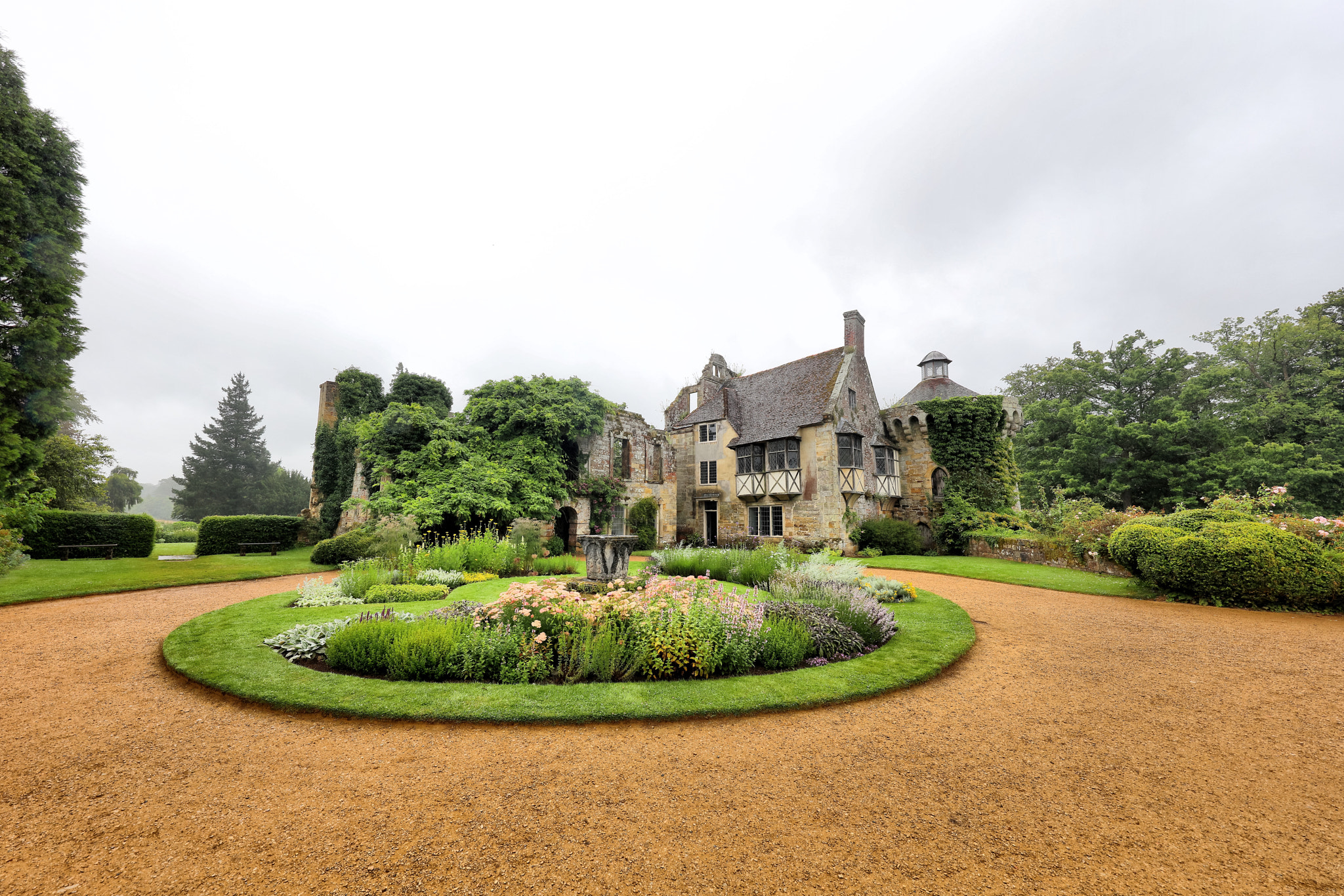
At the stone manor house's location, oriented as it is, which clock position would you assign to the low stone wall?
The low stone wall is roughly at 9 o'clock from the stone manor house.

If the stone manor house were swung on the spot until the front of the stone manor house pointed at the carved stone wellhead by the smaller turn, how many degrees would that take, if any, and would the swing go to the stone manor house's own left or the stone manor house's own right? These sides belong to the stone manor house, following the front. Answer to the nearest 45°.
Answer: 0° — it already faces it

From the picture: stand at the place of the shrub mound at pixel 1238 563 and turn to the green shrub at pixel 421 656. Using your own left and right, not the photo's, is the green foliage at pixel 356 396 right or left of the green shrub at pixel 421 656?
right

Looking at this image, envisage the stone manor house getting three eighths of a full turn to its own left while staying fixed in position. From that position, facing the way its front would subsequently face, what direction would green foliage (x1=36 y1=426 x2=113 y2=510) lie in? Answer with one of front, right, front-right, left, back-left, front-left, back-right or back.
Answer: back

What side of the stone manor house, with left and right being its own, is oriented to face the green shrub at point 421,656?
front

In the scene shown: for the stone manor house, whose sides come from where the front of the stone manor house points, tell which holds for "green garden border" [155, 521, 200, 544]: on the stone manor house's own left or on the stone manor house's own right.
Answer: on the stone manor house's own right

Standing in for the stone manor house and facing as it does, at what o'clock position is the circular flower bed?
The circular flower bed is roughly at 11 o'clock from the stone manor house.

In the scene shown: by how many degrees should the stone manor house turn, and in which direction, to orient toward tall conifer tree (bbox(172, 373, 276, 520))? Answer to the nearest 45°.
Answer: approximately 90° to its right

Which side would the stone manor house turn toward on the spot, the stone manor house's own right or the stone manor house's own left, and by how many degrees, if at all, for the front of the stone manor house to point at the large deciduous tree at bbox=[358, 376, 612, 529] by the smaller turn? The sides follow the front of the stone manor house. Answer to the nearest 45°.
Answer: approximately 45° to the stone manor house's own right

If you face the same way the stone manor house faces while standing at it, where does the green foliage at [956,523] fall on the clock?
The green foliage is roughly at 8 o'clock from the stone manor house.

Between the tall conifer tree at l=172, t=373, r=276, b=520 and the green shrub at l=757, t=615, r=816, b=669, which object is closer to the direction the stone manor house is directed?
the green shrub

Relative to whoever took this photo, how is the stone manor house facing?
facing the viewer and to the left of the viewer

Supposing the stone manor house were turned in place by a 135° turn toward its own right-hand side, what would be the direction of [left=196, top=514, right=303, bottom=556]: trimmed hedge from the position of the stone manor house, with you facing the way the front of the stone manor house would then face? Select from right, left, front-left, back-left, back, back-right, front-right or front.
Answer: left

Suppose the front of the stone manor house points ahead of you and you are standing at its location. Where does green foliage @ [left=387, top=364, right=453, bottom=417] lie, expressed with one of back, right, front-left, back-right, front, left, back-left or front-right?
front-right

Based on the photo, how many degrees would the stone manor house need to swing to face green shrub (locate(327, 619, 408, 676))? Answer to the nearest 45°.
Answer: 0° — it already faces it

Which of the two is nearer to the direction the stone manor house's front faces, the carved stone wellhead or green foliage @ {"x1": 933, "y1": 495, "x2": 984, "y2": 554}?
the carved stone wellhead

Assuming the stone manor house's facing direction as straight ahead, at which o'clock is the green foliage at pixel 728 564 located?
The green foliage is roughly at 11 o'clock from the stone manor house.
